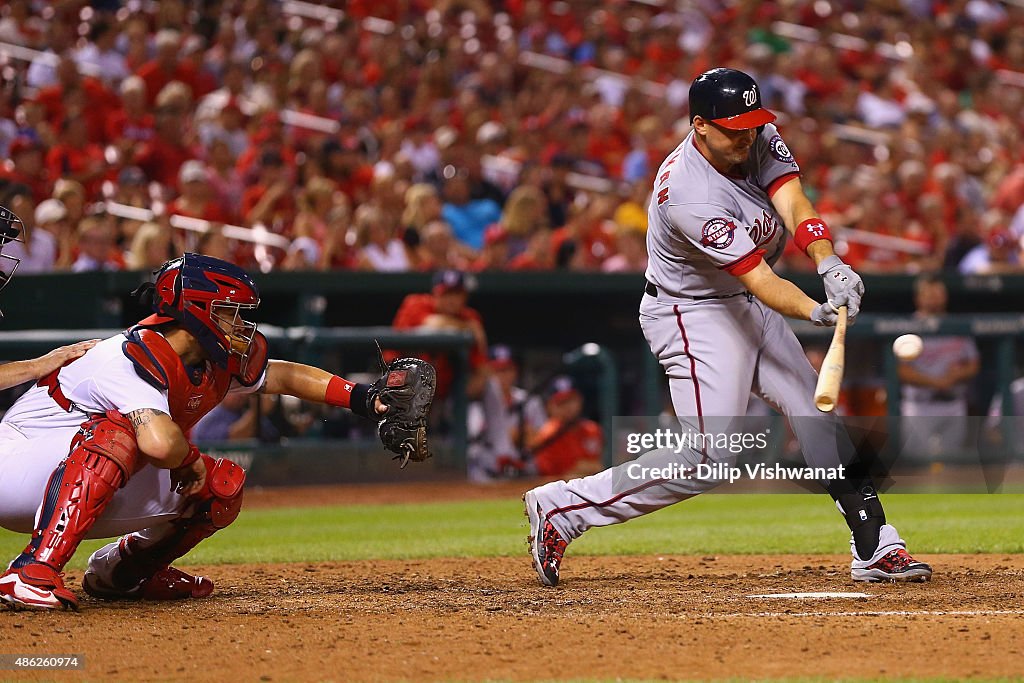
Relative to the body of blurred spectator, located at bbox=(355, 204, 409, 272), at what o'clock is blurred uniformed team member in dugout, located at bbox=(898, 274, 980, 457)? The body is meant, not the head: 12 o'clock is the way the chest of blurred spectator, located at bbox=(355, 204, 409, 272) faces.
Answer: blurred uniformed team member in dugout, located at bbox=(898, 274, 980, 457) is roughly at 9 o'clock from blurred spectator, located at bbox=(355, 204, 409, 272).

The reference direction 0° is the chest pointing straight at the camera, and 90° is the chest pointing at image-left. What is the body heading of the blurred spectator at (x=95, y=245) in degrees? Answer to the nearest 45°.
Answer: approximately 0°

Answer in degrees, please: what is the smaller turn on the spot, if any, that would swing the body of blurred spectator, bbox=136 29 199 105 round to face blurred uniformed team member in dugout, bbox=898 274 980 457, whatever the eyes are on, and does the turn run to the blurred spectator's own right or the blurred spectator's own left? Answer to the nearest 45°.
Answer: approximately 45° to the blurred spectator's own left

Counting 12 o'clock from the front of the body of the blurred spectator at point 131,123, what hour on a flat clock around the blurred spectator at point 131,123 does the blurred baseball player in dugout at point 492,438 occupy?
the blurred baseball player in dugout at point 492,438 is roughly at 10 o'clock from the blurred spectator at point 131,123.
